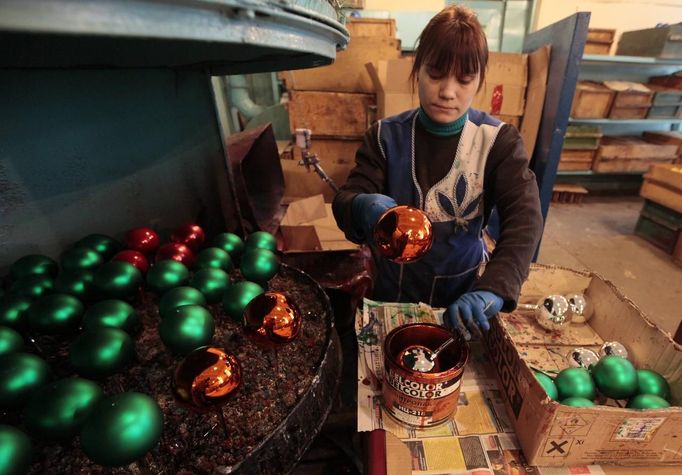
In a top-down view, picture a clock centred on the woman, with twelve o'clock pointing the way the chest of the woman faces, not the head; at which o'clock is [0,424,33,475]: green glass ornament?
The green glass ornament is roughly at 1 o'clock from the woman.

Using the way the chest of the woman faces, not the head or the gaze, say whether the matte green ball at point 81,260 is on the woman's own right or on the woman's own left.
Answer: on the woman's own right

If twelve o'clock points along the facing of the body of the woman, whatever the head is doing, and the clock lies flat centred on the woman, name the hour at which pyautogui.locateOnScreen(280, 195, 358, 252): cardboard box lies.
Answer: The cardboard box is roughly at 4 o'clock from the woman.

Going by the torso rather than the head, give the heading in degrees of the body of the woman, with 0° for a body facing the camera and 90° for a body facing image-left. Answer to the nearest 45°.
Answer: approximately 0°

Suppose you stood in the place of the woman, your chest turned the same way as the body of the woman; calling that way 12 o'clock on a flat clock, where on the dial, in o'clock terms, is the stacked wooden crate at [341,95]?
The stacked wooden crate is roughly at 5 o'clock from the woman.

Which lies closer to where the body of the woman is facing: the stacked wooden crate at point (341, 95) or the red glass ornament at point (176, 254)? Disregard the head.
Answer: the red glass ornament

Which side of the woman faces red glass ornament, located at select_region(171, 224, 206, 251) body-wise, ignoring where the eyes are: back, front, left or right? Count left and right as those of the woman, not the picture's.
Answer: right

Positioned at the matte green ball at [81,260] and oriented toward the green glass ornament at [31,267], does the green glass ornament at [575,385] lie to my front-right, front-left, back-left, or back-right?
back-left

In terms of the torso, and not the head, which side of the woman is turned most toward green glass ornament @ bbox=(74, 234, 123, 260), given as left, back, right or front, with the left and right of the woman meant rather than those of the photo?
right

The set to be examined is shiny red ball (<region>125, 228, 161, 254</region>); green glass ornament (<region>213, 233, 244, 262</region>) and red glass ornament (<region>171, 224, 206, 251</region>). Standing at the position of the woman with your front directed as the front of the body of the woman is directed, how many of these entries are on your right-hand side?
3

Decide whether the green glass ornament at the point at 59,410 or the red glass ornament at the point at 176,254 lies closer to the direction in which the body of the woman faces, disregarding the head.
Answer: the green glass ornament
